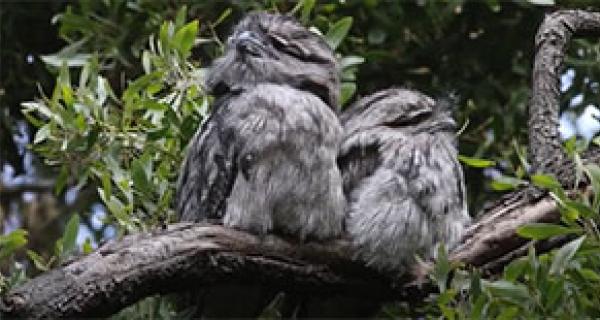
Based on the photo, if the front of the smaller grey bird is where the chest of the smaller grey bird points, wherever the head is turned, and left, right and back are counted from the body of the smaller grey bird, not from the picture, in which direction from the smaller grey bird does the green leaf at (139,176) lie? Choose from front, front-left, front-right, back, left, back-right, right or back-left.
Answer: back-right

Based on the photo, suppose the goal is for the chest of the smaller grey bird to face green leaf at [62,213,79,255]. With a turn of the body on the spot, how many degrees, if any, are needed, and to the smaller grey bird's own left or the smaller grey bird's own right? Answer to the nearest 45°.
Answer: approximately 135° to the smaller grey bird's own right

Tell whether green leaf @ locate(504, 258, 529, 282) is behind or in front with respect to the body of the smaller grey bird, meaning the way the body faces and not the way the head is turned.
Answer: in front

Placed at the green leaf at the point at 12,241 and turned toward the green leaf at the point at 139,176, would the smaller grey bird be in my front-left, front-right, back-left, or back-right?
front-right

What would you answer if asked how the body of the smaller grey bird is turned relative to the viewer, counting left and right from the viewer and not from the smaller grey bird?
facing the viewer and to the right of the viewer

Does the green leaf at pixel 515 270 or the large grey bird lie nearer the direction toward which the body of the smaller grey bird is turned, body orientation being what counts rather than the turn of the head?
the green leaf
